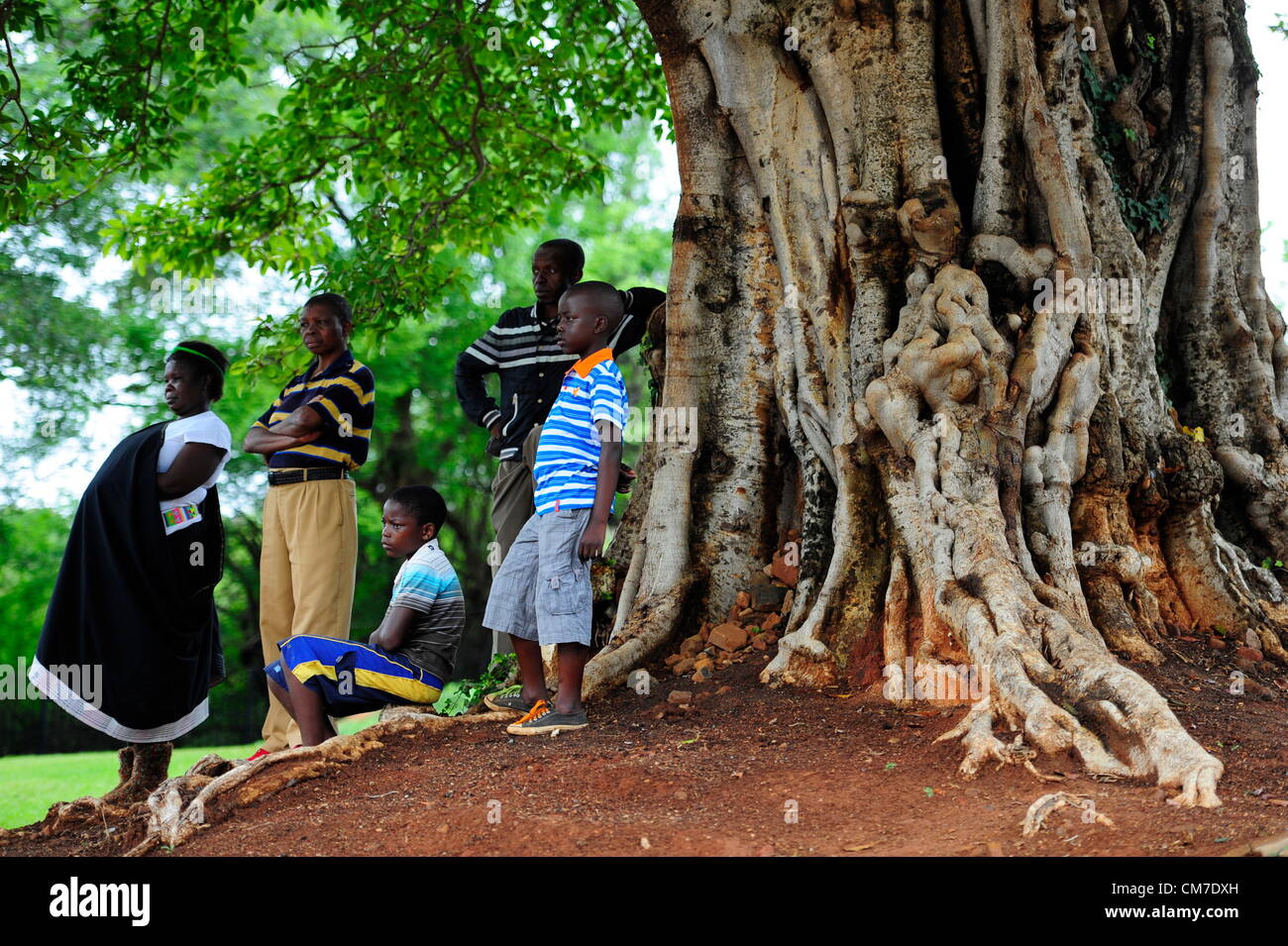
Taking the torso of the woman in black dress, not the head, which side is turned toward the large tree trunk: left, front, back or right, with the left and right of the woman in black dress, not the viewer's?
back

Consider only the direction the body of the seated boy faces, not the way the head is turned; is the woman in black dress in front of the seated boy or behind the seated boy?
in front

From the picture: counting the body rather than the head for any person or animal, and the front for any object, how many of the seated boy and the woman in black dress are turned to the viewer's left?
2

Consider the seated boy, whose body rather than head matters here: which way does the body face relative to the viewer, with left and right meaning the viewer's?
facing to the left of the viewer

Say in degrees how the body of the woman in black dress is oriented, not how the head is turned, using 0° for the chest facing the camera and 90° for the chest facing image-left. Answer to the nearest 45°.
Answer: approximately 90°
